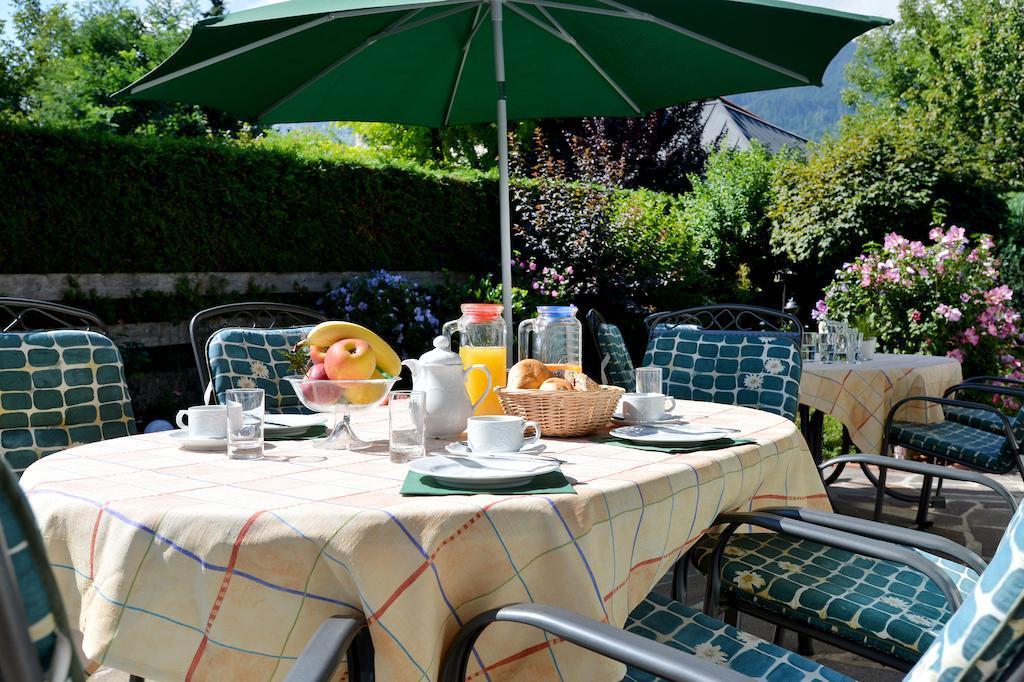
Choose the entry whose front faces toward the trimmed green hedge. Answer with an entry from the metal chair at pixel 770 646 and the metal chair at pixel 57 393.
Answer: the metal chair at pixel 770 646

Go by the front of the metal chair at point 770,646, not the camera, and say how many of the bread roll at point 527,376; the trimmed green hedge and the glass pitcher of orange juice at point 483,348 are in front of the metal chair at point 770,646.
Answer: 3

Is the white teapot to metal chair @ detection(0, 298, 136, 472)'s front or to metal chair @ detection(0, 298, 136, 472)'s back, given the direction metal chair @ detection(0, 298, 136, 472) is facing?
to the front

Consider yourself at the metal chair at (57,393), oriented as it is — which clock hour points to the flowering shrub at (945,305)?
The flowering shrub is roughly at 10 o'clock from the metal chair.

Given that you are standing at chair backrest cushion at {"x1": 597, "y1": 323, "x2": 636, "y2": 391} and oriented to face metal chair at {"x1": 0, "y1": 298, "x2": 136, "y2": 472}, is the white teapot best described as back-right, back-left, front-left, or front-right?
front-left

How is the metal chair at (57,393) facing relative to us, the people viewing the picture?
facing the viewer and to the right of the viewer

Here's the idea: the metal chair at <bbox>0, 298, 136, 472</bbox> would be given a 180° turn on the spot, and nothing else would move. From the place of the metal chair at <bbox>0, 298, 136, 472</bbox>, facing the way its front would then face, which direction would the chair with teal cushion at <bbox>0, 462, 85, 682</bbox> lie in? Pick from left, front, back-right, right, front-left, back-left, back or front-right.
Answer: back-left

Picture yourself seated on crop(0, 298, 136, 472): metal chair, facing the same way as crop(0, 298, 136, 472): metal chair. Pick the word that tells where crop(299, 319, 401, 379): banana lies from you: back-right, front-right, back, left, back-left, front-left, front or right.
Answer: front

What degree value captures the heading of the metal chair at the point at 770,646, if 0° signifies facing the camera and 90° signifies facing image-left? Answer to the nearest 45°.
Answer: approximately 135°

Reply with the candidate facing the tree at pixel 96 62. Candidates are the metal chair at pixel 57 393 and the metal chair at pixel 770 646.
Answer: the metal chair at pixel 770 646

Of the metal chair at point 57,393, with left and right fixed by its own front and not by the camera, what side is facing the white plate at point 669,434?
front

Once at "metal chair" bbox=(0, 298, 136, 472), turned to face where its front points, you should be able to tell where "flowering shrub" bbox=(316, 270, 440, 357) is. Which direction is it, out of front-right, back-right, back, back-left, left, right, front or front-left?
left

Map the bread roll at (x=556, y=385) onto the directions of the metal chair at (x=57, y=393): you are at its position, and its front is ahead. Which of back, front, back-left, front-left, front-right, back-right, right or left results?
front

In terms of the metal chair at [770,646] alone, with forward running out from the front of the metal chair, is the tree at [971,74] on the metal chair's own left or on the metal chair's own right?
on the metal chair's own right

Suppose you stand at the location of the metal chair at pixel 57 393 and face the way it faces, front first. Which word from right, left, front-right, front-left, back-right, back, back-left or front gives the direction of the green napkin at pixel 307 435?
front

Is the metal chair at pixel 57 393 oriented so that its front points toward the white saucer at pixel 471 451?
yes

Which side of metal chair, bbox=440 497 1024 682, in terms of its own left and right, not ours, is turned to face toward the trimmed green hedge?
front

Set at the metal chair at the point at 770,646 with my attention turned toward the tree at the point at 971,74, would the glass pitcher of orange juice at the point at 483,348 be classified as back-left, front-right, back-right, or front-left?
front-left

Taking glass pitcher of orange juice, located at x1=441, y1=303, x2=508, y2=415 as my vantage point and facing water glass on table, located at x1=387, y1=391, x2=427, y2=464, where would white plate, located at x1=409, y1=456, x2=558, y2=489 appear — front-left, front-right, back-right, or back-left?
front-left
